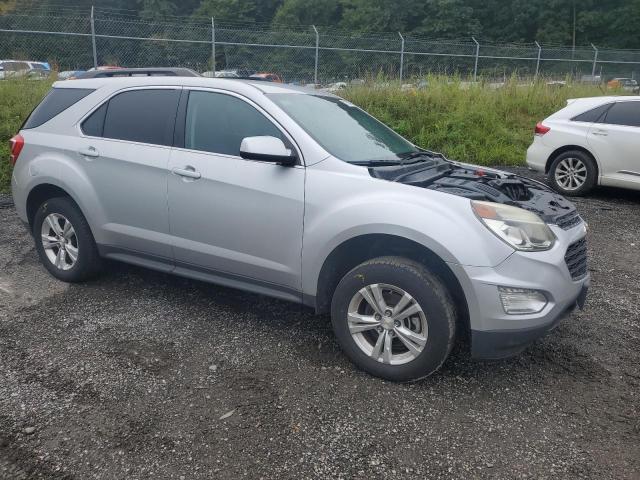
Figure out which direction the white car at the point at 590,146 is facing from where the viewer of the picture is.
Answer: facing to the right of the viewer

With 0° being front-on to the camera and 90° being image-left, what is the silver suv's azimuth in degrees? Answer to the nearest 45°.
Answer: approximately 315°

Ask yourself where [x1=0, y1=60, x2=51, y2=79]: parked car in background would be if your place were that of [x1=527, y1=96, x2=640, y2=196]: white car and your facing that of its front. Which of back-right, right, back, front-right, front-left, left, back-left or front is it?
back

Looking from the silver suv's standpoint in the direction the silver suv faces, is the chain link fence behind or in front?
behind

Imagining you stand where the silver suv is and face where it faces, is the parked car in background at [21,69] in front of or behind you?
behind

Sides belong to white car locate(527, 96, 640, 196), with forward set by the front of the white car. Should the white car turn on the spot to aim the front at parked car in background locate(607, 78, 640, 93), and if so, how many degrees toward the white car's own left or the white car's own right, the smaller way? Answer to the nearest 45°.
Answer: approximately 90° to the white car's own left
